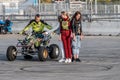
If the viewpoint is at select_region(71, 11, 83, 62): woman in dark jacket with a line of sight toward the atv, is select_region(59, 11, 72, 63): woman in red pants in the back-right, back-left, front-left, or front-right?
front-left

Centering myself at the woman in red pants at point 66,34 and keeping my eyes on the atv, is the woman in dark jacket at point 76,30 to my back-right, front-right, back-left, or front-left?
back-right

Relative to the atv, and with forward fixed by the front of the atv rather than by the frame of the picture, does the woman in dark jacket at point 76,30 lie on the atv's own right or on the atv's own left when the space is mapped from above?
on the atv's own left

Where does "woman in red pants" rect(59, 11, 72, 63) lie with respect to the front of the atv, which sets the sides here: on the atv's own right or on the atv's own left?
on the atv's own left
